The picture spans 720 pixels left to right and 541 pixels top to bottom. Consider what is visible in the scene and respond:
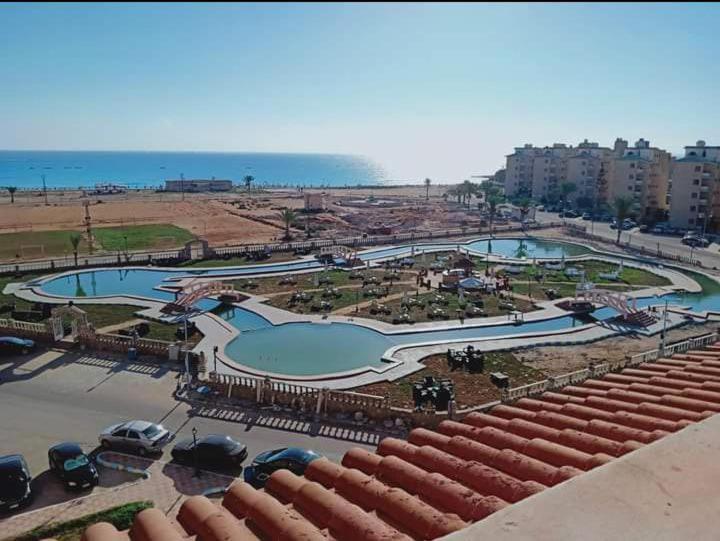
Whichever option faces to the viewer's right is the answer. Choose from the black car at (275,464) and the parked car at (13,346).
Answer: the parked car

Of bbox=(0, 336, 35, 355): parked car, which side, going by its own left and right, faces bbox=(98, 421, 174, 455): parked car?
right

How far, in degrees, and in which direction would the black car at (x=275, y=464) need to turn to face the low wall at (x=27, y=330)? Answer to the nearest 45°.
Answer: approximately 90° to its right

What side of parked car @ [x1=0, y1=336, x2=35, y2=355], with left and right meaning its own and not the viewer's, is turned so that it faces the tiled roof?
right

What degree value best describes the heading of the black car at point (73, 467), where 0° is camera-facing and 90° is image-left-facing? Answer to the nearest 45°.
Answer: approximately 315°

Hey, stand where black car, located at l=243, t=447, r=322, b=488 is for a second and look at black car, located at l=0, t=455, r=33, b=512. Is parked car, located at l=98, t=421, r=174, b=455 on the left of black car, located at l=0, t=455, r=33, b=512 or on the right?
right

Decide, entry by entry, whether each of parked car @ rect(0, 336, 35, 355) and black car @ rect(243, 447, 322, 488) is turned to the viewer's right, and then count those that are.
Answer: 1

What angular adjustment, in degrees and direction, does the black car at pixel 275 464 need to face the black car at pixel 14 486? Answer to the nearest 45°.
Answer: approximately 45° to its right

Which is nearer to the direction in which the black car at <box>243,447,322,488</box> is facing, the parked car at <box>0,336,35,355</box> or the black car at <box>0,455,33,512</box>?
the black car

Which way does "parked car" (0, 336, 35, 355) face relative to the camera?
to the viewer's right

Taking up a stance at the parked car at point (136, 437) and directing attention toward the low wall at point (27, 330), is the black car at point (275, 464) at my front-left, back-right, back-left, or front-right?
back-right

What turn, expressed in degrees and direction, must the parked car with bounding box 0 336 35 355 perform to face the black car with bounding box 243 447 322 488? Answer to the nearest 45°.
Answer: approximately 90° to its right
